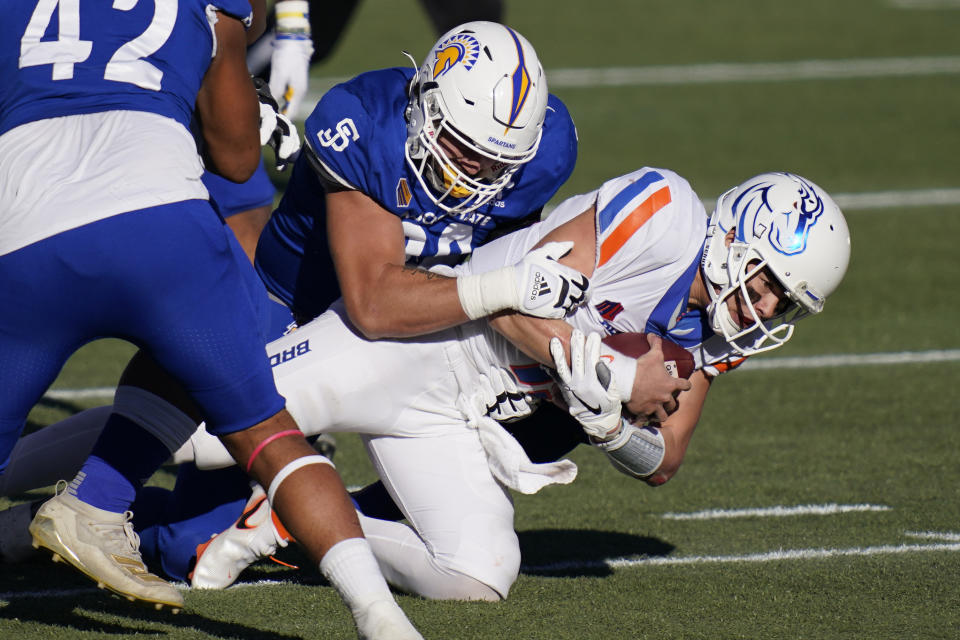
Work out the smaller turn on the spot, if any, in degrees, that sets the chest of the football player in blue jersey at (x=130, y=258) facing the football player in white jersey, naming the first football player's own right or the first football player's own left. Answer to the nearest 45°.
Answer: approximately 90° to the first football player's own right

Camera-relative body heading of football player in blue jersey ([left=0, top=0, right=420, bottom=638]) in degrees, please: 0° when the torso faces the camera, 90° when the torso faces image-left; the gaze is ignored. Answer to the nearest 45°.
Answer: approximately 180°
